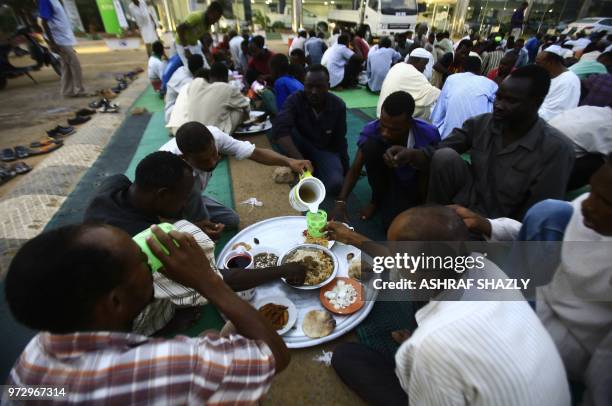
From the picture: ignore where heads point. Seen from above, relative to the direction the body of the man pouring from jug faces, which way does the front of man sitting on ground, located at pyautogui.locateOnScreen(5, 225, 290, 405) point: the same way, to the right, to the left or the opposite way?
to the left

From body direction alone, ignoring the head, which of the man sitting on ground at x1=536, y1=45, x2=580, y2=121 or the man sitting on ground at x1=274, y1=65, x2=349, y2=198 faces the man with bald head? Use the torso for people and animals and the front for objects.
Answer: the man sitting on ground at x1=274, y1=65, x2=349, y2=198

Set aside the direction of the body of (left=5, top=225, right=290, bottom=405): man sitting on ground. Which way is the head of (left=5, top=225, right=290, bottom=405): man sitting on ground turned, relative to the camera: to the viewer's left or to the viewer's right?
to the viewer's right

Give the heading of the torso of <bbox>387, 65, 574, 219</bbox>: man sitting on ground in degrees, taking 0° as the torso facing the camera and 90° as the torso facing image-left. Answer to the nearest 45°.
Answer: approximately 45°
